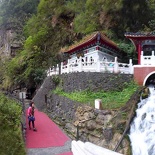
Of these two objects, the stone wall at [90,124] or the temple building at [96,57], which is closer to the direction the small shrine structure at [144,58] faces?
the stone wall

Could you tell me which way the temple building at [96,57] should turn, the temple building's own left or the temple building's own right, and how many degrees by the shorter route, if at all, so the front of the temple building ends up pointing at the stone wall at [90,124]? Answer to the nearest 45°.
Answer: approximately 45° to the temple building's own left

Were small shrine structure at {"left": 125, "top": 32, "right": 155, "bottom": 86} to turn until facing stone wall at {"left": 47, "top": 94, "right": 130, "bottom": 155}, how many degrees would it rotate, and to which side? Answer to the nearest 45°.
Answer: approximately 45° to its right

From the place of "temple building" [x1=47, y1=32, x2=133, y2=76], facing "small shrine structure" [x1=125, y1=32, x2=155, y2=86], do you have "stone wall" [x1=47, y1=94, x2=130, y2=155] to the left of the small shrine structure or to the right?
right

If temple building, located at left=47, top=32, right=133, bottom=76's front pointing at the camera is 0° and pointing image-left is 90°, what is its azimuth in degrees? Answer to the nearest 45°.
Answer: approximately 45°

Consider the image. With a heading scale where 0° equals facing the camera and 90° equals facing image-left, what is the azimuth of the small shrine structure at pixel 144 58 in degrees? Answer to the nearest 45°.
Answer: approximately 0°
